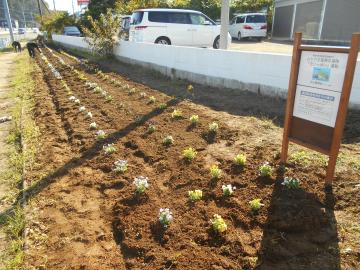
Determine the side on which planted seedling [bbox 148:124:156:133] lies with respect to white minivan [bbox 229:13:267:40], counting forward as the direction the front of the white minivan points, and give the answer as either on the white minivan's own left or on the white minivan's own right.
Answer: on the white minivan's own left

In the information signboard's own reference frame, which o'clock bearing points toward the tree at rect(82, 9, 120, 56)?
The tree is roughly at 3 o'clock from the information signboard.

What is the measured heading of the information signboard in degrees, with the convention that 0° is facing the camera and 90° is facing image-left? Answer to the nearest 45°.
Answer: approximately 45°

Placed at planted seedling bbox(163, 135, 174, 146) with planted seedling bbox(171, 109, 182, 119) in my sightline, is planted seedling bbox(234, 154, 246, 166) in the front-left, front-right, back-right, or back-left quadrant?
back-right

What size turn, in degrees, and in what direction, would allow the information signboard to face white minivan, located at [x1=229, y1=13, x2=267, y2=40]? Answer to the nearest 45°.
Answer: approximately 135° to its right

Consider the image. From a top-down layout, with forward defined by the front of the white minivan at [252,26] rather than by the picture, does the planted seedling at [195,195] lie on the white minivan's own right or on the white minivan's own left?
on the white minivan's own left

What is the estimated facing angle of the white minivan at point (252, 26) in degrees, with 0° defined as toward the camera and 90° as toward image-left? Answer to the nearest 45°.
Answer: approximately 135°

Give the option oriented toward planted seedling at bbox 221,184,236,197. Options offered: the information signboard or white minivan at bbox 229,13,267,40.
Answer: the information signboard
